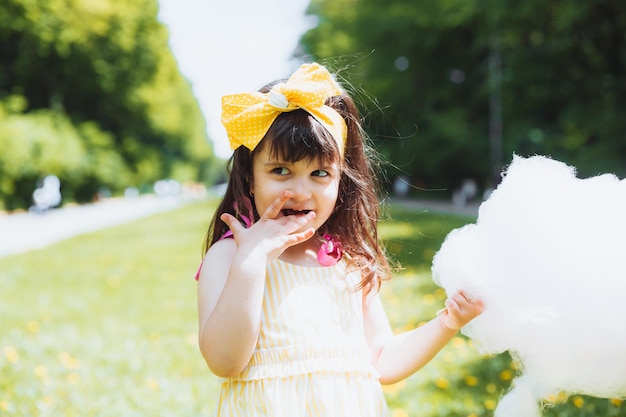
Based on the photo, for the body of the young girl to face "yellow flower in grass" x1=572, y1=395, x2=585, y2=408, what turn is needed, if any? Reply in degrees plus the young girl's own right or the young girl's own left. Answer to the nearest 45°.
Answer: approximately 135° to the young girl's own left

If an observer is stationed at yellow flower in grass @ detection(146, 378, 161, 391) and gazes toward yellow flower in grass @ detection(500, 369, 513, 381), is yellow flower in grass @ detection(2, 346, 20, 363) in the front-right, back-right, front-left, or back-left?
back-left

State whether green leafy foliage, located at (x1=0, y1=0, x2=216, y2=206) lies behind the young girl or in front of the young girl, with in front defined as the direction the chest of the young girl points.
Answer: behind

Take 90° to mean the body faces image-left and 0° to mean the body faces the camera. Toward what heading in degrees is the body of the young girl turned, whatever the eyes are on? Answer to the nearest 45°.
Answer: approximately 0°

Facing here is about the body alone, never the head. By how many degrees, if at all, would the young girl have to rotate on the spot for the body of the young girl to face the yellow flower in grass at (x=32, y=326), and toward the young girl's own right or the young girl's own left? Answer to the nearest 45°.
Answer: approximately 135° to the young girl's own right

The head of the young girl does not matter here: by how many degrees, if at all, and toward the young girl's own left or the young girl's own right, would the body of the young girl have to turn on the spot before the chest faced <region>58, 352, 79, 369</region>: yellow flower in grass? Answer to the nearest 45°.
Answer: approximately 135° to the young girl's own right

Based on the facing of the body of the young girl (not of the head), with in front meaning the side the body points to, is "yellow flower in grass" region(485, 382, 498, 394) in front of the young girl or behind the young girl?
behind

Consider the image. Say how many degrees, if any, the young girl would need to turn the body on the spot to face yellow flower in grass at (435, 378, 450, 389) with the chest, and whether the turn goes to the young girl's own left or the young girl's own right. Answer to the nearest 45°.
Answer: approximately 180°

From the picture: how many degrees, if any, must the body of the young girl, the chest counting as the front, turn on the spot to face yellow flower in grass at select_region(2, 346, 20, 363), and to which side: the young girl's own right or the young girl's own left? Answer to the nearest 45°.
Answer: approximately 135° to the young girl's own right
